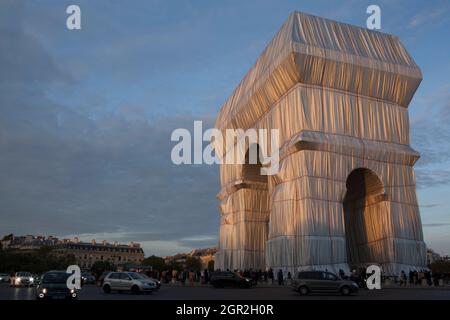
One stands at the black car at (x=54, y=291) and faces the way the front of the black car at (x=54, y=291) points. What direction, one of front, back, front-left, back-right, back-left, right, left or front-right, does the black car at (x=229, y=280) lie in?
back-left

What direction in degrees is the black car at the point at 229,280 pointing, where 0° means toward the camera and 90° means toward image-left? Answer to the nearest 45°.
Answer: approximately 270°

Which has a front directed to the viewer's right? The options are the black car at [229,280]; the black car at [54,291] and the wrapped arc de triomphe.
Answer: the black car at [229,280]

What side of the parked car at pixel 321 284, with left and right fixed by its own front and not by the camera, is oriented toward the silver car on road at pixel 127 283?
back

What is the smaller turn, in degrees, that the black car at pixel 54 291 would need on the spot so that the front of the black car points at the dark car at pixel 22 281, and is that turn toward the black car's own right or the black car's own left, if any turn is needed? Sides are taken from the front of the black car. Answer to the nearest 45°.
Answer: approximately 180°

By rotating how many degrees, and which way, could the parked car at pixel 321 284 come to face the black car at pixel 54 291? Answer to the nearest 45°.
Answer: approximately 135° to its right

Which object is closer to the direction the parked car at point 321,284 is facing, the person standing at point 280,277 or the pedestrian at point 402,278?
the pedestrian
